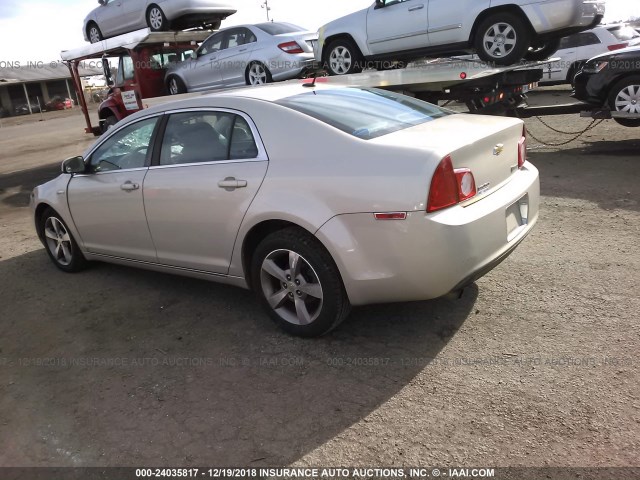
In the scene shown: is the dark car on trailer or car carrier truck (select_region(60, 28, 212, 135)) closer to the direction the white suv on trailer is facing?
the car carrier truck

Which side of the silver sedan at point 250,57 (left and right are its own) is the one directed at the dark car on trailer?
back

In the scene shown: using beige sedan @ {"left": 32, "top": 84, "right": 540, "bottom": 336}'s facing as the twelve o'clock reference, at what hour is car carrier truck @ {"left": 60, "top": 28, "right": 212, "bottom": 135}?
The car carrier truck is roughly at 1 o'clock from the beige sedan.

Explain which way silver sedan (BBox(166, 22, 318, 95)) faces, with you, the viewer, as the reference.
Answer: facing away from the viewer and to the left of the viewer

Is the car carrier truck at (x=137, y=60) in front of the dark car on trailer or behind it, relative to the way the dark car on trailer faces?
in front

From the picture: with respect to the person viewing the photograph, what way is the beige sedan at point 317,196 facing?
facing away from the viewer and to the left of the viewer

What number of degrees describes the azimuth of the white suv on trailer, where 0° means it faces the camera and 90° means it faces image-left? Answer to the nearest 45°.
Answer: approximately 135°

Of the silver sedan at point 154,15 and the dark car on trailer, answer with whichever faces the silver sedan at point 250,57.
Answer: the dark car on trailer

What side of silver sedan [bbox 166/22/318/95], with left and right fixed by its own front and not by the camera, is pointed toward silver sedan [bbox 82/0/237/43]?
front

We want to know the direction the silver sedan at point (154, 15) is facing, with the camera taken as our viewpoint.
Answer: facing away from the viewer and to the left of the viewer

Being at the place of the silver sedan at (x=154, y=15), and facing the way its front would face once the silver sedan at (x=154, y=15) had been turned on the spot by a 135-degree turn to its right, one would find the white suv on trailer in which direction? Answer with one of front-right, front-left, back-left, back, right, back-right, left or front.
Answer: front-right
